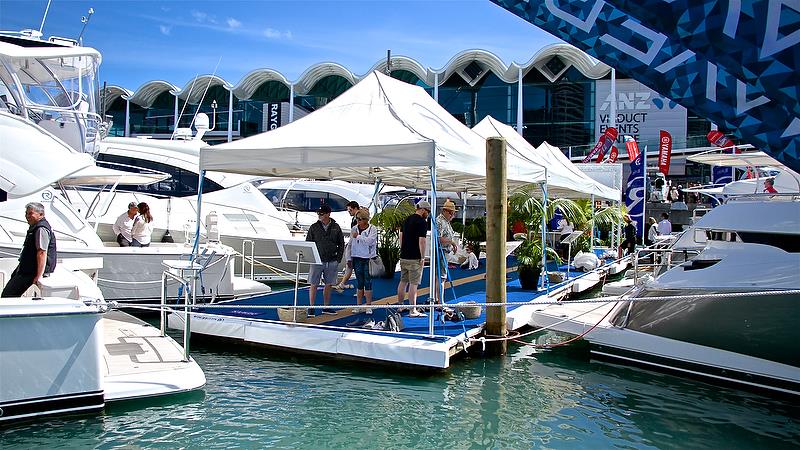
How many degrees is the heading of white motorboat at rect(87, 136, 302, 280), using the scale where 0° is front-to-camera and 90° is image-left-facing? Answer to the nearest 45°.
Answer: approximately 90°

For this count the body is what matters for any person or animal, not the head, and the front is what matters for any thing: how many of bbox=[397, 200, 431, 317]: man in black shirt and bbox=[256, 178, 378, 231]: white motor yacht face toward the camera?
0

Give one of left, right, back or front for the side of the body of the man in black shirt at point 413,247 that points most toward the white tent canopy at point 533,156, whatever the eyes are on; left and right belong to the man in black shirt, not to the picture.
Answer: front

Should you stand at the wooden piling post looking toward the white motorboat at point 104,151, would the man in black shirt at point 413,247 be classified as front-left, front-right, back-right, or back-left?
front-left

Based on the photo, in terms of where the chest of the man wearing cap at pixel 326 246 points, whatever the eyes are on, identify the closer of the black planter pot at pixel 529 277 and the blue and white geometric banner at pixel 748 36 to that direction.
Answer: the blue and white geometric banner

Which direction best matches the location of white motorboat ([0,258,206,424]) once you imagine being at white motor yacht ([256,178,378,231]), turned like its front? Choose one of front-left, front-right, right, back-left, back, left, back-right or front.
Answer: left

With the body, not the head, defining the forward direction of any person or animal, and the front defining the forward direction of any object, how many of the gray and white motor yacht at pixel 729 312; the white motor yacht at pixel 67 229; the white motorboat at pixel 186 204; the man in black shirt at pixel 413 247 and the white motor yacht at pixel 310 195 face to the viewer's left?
3

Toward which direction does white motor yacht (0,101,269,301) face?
to the viewer's left

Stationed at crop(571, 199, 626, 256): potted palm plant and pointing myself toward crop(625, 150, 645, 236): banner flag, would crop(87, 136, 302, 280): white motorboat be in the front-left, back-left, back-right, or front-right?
back-left

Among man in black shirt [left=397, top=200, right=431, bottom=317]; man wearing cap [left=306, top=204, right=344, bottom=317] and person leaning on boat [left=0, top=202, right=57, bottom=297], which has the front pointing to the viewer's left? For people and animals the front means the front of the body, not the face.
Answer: the person leaning on boat

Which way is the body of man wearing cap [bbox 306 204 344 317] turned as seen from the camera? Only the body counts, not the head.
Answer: toward the camera

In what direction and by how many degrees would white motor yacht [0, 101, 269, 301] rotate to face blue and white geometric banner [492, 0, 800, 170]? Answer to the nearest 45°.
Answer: approximately 135° to its left

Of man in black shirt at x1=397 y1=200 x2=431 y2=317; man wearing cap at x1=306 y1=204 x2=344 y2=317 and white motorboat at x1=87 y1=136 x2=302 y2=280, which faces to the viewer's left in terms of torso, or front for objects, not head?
the white motorboat
